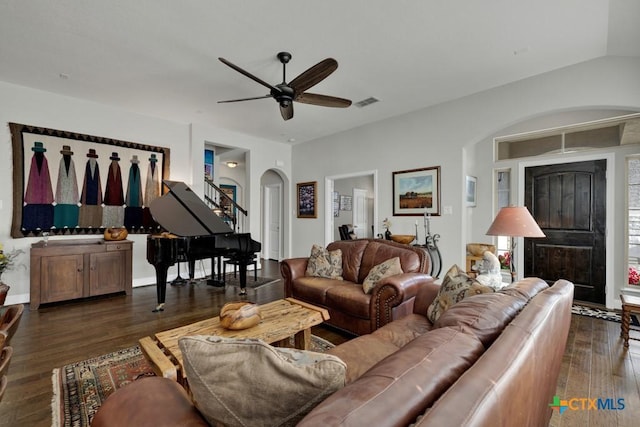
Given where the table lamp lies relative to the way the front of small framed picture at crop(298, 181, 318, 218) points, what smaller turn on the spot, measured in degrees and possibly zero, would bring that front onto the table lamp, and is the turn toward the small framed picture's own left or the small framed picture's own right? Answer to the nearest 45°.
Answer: approximately 45° to the small framed picture's own left

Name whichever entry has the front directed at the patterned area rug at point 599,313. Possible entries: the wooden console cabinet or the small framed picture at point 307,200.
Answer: the wooden console cabinet

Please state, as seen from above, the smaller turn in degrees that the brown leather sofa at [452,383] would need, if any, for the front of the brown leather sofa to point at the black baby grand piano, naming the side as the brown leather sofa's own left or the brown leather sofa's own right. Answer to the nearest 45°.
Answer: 0° — it already faces it

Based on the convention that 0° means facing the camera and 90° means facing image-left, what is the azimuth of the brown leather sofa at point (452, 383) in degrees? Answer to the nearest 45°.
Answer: approximately 135°

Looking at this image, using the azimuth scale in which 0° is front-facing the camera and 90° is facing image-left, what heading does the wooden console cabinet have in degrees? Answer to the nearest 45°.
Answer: approximately 315°

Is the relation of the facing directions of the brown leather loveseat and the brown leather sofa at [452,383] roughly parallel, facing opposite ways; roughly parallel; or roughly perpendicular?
roughly perpendicular

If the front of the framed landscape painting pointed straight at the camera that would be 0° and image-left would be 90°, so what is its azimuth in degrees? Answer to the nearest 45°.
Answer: approximately 45°

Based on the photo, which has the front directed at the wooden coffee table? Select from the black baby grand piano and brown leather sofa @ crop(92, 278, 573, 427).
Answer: the brown leather sofa

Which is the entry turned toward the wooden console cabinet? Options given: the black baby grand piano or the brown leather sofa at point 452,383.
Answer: the brown leather sofa

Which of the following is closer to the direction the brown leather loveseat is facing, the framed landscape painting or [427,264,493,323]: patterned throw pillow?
the patterned throw pillow
